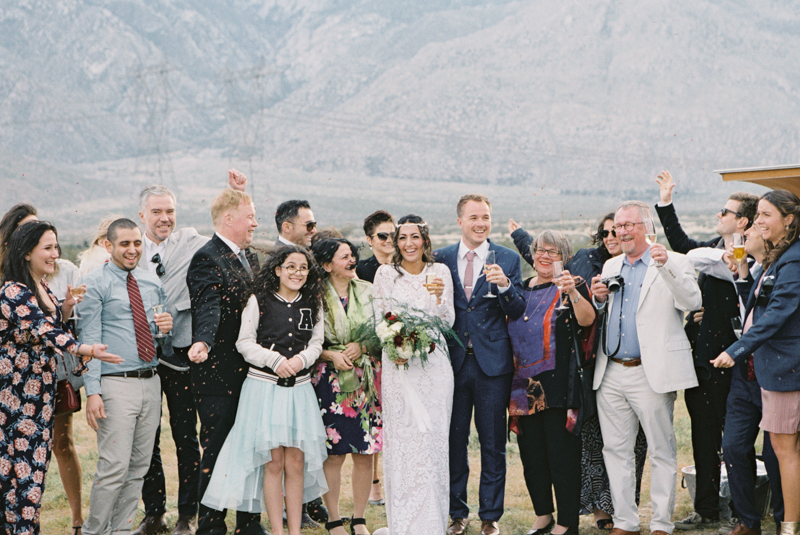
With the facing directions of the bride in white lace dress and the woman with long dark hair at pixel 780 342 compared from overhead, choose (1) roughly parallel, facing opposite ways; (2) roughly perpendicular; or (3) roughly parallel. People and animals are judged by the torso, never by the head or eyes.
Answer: roughly perpendicular

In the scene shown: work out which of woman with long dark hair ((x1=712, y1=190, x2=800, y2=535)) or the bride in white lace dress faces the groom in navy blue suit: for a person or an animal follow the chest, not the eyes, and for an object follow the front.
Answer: the woman with long dark hair

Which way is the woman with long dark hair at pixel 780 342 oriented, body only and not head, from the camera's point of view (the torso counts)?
to the viewer's left

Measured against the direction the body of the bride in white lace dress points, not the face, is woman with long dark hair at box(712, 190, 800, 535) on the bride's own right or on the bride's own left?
on the bride's own left

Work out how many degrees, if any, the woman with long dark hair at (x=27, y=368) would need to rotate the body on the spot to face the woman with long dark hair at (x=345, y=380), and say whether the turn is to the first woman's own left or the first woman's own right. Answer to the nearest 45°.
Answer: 0° — they already face them

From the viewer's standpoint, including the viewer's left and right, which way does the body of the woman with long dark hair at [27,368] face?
facing to the right of the viewer
